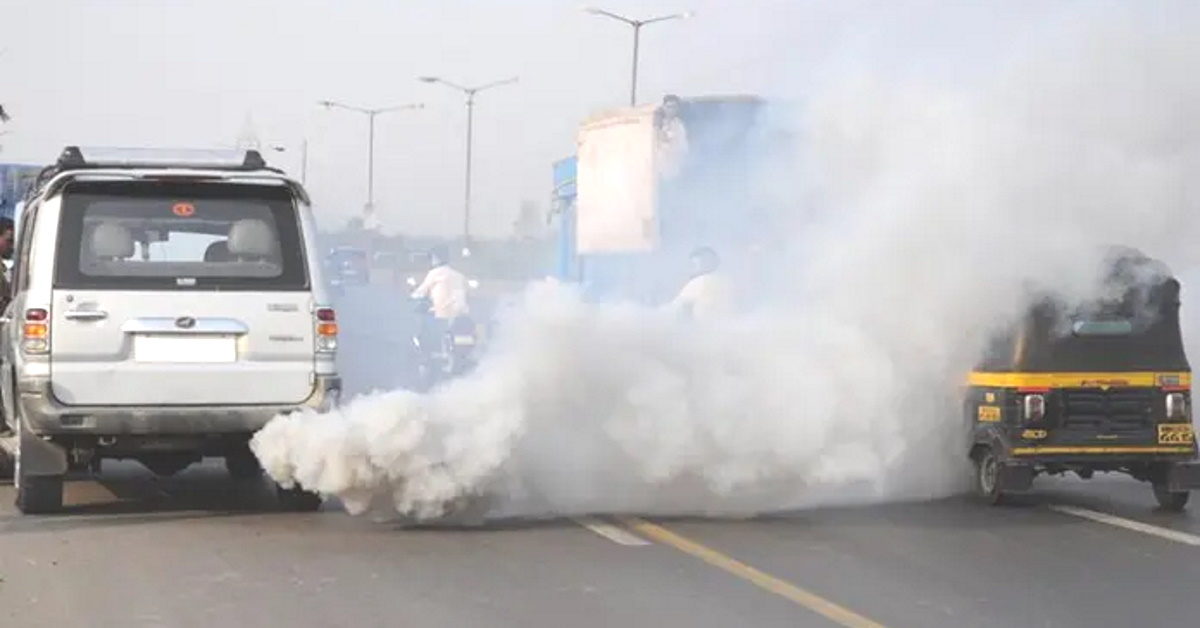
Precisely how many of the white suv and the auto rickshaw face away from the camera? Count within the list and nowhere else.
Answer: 2

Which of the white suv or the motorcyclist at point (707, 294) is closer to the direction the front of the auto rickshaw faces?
the motorcyclist

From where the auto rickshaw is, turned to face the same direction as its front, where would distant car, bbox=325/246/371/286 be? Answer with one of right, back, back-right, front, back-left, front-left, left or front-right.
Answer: front-left

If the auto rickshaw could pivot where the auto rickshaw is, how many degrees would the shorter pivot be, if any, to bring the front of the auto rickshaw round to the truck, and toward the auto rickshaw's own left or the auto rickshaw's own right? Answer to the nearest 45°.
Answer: approximately 45° to the auto rickshaw's own left

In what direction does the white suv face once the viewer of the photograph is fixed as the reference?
facing away from the viewer

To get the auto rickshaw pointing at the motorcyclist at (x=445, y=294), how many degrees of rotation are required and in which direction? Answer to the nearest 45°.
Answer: approximately 45° to its left

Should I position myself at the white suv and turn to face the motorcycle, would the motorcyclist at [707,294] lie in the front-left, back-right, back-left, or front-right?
front-right

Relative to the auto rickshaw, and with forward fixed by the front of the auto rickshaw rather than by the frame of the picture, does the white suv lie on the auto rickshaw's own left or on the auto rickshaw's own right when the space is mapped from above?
on the auto rickshaw's own left

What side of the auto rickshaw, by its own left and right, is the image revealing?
back

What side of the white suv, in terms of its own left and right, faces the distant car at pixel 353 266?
front
